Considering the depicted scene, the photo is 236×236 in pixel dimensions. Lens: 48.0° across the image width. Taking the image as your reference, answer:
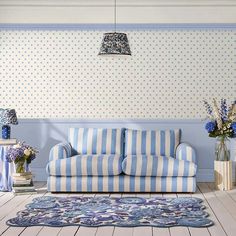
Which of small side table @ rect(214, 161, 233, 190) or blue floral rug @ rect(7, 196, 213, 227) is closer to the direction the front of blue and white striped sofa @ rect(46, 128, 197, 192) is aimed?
the blue floral rug

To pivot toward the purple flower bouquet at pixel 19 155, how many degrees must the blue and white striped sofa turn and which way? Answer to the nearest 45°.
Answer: approximately 90° to its right

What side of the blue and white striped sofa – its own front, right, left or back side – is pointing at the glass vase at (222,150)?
left

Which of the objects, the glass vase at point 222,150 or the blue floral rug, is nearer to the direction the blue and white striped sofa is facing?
the blue floral rug

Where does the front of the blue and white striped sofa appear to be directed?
toward the camera

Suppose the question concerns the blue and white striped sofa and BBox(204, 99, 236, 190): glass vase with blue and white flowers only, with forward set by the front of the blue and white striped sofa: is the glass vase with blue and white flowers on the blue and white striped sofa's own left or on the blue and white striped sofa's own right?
on the blue and white striped sofa's own left

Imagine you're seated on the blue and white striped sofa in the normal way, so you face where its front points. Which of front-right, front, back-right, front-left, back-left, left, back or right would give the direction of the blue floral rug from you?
front
